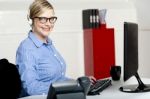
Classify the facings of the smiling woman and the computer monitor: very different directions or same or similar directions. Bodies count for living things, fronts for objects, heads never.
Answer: very different directions

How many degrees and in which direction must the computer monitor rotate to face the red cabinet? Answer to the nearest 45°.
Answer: approximately 90° to its right

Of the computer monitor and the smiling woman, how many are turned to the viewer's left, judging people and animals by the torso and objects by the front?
1

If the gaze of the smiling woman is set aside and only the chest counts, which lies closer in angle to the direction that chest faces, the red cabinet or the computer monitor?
the computer monitor

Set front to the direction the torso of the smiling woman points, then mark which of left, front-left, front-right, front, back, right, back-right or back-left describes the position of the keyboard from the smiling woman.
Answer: front

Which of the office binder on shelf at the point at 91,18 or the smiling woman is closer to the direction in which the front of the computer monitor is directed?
the smiling woman

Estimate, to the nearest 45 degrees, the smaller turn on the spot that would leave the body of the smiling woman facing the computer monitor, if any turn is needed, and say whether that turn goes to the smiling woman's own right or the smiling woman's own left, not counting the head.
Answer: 0° — they already face it

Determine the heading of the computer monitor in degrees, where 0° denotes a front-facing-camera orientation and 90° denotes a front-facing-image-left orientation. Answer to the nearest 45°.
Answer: approximately 90°

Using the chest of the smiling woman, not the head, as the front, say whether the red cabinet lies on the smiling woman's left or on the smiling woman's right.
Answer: on the smiling woman's left
